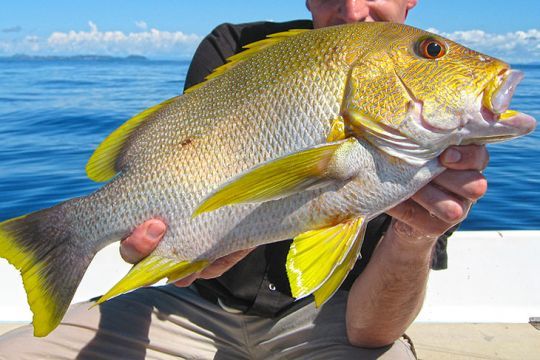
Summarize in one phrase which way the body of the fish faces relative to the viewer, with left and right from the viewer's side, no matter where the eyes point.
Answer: facing to the right of the viewer

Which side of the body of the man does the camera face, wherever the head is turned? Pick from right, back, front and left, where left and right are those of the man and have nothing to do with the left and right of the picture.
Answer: front
